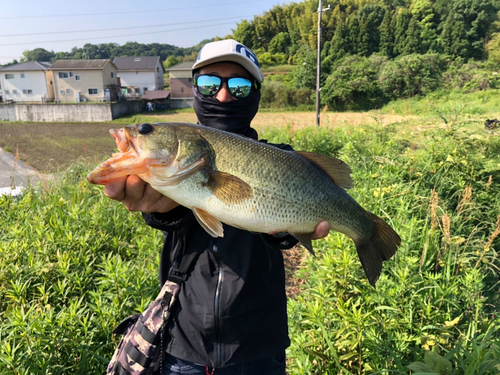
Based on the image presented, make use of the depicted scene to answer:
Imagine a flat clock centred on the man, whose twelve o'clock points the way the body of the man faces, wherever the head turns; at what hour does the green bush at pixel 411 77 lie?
The green bush is roughly at 7 o'clock from the man.

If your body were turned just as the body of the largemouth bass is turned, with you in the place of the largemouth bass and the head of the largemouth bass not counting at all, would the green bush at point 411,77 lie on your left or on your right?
on your right

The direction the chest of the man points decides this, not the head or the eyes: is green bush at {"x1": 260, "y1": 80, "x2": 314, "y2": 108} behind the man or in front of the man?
behind

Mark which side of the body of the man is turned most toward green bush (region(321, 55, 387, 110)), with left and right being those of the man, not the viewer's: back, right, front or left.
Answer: back

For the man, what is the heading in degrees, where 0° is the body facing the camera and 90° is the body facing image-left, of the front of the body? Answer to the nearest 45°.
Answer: approximately 0°

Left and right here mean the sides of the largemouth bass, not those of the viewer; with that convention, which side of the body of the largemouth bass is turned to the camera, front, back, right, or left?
left
